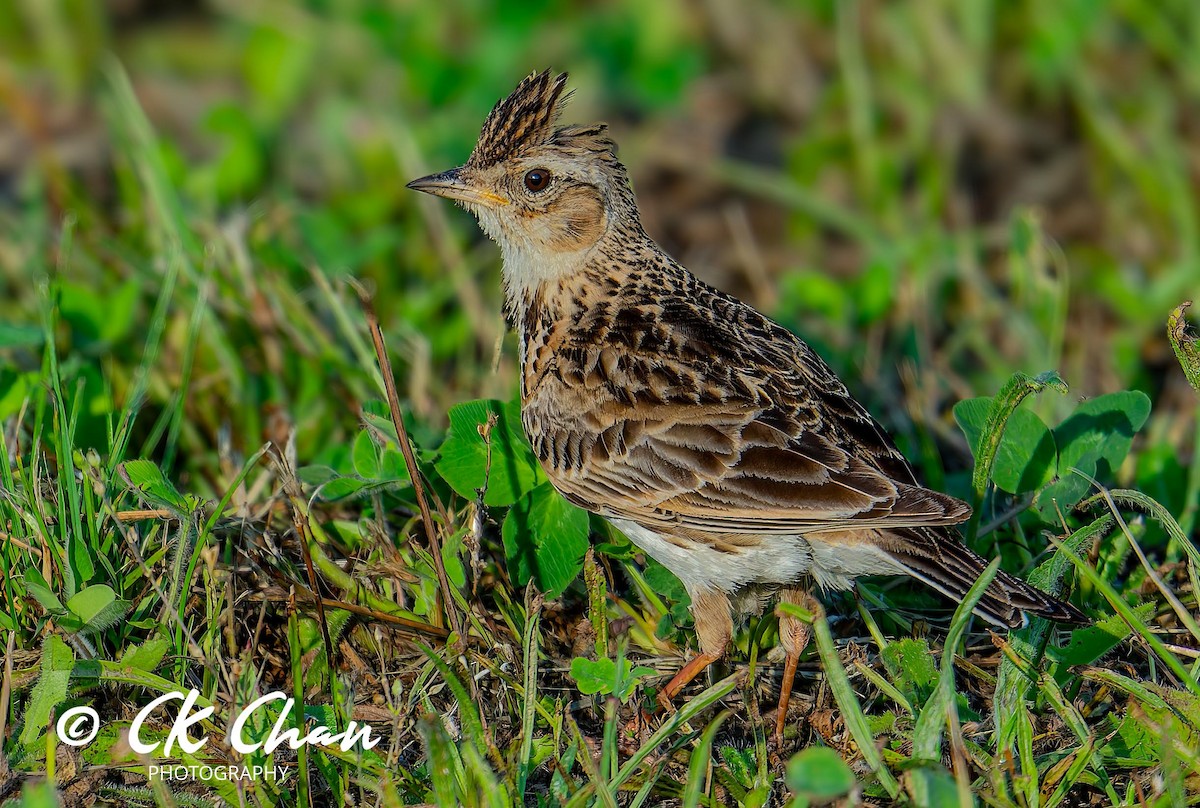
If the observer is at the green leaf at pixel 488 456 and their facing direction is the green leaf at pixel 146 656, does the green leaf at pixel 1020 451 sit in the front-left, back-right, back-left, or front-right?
back-left

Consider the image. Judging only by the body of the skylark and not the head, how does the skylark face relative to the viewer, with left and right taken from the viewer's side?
facing to the left of the viewer

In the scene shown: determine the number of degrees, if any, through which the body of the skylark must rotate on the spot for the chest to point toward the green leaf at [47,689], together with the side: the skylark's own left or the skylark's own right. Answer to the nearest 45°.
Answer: approximately 45° to the skylark's own left

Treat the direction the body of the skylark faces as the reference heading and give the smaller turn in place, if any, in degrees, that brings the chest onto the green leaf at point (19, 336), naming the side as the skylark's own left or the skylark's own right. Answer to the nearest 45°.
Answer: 0° — it already faces it

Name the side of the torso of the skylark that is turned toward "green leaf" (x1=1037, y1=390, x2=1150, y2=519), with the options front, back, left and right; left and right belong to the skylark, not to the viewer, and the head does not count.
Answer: back

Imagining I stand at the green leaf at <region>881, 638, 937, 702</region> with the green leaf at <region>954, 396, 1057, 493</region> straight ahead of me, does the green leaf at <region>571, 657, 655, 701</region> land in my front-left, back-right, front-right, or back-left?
back-left

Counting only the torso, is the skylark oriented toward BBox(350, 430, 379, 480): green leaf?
yes
